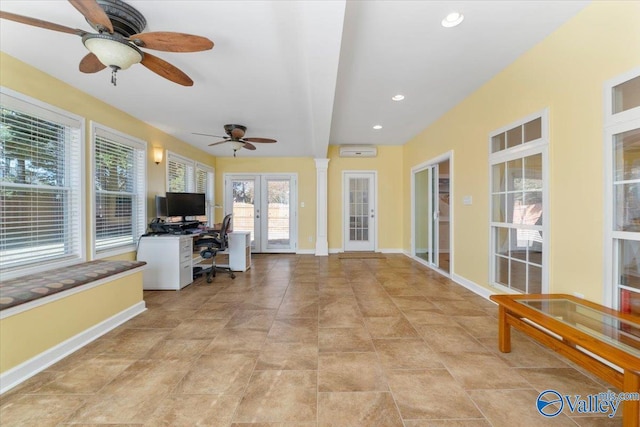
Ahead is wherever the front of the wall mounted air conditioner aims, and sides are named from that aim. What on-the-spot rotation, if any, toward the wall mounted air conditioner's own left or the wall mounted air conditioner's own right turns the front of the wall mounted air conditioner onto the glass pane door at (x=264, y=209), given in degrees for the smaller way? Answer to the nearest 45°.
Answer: approximately 90° to the wall mounted air conditioner's own right

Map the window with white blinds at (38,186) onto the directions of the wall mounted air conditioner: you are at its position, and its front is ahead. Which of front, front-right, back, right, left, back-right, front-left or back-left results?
front-right

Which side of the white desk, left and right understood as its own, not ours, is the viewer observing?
right

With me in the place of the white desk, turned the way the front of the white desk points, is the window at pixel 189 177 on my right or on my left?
on my left

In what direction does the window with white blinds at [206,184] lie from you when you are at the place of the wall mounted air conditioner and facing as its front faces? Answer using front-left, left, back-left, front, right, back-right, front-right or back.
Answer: right

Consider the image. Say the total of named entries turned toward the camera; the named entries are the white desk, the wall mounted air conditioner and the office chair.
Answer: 1

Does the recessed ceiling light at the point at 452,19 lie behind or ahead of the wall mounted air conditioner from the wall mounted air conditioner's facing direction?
ahead

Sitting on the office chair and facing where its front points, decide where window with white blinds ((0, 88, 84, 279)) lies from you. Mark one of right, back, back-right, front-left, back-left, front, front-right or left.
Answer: front-left

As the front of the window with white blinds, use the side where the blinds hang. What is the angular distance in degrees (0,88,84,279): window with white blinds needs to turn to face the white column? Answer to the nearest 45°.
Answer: approximately 45° to its left

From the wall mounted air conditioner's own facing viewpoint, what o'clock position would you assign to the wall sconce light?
The wall sconce light is roughly at 2 o'clock from the wall mounted air conditioner.

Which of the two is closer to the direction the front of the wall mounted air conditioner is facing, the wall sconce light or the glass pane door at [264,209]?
the wall sconce light

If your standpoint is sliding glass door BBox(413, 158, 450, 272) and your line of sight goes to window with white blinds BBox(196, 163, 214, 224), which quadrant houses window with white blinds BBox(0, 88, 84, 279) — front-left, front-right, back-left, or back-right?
front-left

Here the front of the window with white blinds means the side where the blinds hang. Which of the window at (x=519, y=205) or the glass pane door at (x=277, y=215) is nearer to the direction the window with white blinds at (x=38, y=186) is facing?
the window

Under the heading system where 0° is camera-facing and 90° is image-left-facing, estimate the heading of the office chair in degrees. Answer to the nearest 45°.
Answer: approximately 90°

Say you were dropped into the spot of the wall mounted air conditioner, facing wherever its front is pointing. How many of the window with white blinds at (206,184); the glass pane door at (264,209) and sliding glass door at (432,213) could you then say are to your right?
2

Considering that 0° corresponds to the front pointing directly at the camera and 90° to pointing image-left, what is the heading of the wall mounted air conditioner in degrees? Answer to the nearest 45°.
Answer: approximately 0°
